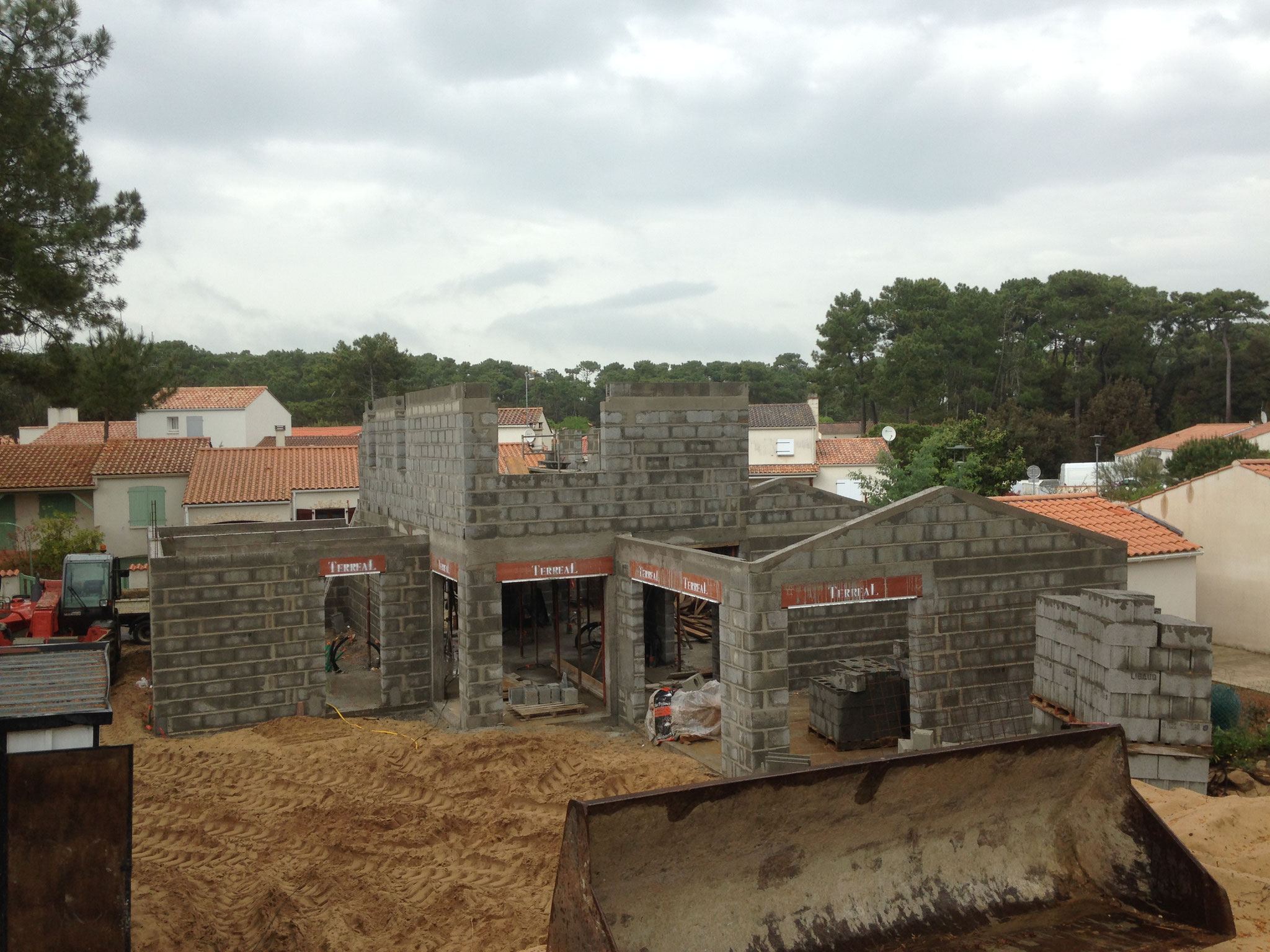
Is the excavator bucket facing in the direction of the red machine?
no

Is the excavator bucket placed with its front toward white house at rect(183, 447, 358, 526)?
no

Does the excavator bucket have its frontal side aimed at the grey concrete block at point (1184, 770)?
no

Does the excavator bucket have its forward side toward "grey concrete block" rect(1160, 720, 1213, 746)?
no

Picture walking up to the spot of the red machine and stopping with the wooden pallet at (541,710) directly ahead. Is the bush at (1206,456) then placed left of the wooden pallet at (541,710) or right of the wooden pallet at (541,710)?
left
